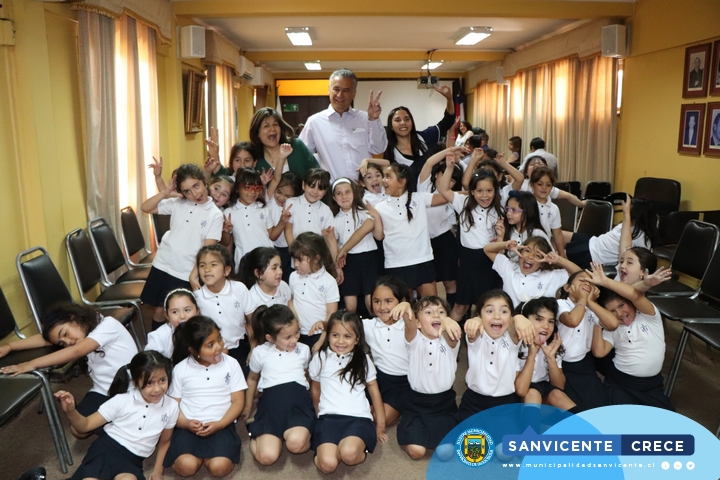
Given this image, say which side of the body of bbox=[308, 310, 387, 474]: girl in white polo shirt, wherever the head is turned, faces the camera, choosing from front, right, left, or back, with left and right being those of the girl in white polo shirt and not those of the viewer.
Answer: front

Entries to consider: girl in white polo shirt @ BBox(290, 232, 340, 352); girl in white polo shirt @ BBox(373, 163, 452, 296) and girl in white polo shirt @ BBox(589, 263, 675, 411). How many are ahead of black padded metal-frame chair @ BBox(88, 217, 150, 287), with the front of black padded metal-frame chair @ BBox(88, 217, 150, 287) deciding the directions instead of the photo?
3

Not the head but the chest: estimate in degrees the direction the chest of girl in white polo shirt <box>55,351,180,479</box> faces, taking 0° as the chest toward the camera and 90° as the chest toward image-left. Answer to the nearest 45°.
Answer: approximately 0°

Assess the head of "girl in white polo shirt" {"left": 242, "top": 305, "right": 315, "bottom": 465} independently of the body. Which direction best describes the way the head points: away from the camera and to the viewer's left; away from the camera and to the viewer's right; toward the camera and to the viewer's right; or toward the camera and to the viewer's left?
toward the camera and to the viewer's right

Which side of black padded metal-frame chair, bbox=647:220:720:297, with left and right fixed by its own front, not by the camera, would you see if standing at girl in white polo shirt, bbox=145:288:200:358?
front

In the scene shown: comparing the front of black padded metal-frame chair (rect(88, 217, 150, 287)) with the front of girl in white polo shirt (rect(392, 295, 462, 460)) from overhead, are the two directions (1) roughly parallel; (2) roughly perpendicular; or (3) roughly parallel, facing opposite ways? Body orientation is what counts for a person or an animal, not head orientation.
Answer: roughly perpendicular

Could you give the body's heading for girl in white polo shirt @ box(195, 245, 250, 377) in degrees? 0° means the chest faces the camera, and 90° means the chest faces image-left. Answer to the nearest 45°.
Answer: approximately 45°

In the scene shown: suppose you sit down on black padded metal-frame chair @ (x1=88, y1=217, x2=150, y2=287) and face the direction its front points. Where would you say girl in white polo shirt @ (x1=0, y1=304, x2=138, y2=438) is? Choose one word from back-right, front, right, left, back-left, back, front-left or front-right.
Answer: front-right

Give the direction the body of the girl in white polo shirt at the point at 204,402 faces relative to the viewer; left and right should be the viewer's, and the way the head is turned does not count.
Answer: facing the viewer

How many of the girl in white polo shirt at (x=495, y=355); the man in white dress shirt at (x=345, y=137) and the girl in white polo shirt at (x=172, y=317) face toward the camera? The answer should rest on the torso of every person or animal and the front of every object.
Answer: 3

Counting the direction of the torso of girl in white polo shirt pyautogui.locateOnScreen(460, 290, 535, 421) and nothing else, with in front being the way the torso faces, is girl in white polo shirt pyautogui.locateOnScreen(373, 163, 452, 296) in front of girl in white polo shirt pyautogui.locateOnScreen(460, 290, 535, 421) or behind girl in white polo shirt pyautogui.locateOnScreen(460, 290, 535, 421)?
behind
